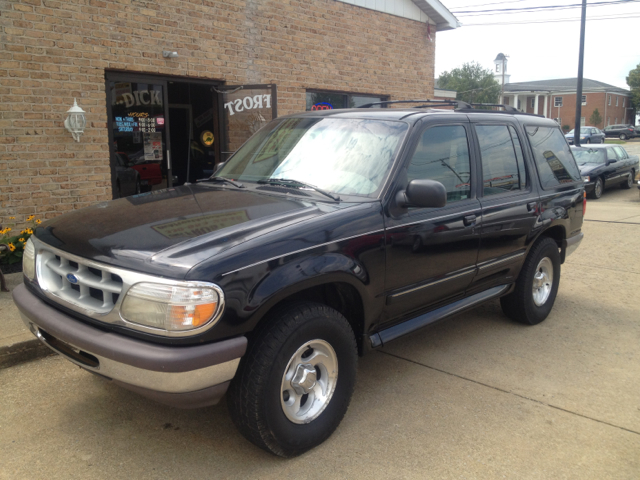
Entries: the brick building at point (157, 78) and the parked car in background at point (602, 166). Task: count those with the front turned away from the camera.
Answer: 0

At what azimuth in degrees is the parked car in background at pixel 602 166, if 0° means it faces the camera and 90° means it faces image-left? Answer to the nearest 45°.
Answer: approximately 45°

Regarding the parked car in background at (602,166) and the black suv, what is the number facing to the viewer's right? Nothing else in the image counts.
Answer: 0

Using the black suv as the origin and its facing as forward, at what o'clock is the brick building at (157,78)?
The brick building is roughly at 4 o'clock from the black suv.

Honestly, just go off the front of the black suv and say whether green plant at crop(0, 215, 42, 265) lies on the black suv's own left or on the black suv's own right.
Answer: on the black suv's own right

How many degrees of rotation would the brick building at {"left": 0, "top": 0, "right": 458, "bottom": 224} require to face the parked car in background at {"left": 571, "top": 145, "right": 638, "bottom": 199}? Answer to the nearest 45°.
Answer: approximately 90° to its left

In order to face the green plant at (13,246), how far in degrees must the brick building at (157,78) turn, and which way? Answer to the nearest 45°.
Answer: approximately 90° to its right

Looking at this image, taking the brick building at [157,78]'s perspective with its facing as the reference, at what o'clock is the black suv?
The black suv is roughly at 1 o'clock from the brick building.

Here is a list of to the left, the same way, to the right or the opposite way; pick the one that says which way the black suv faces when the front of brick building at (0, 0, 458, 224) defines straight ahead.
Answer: to the right
